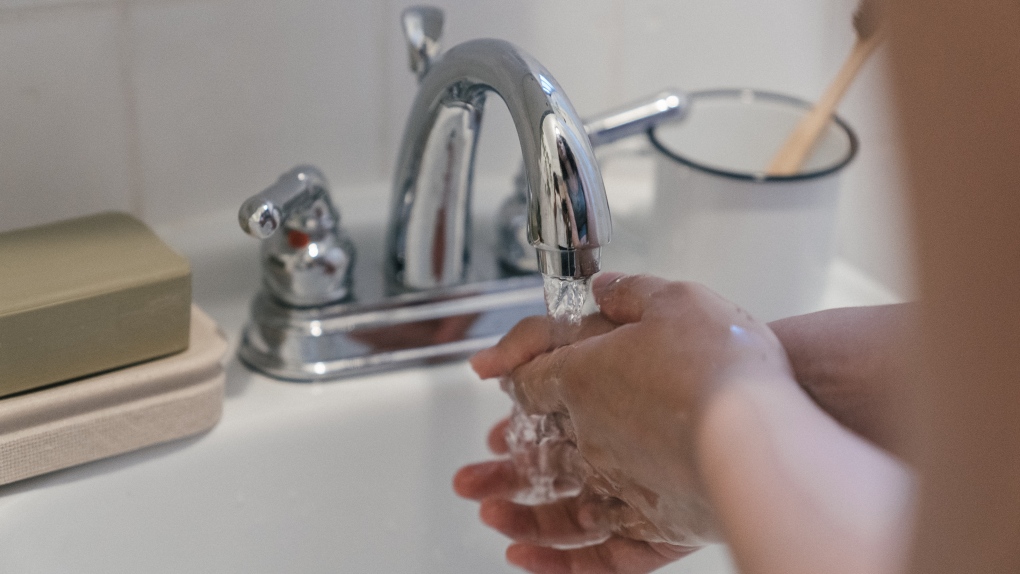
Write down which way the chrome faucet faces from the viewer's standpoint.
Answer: facing the viewer and to the right of the viewer
